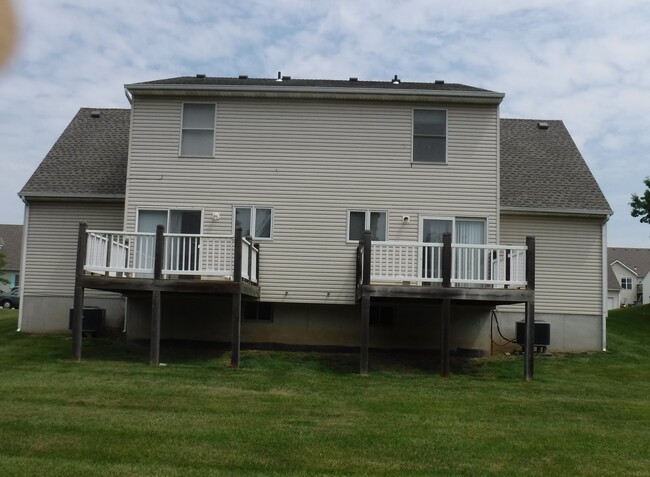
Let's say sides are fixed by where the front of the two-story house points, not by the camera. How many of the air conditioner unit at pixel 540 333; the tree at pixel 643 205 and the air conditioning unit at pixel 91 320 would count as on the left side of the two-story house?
1

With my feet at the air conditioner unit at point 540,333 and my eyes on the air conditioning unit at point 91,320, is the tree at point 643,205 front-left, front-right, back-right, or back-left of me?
back-right

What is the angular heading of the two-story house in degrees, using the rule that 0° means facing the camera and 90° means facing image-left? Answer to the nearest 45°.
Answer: approximately 180°

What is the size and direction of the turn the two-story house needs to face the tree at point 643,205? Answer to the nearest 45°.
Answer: approximately 45° to its right

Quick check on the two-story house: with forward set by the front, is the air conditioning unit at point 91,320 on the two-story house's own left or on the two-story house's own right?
on the two-story house's own left

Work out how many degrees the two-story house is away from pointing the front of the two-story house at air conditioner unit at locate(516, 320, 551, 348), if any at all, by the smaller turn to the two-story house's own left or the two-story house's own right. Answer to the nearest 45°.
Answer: approximately 90° to the two-story house's own right
